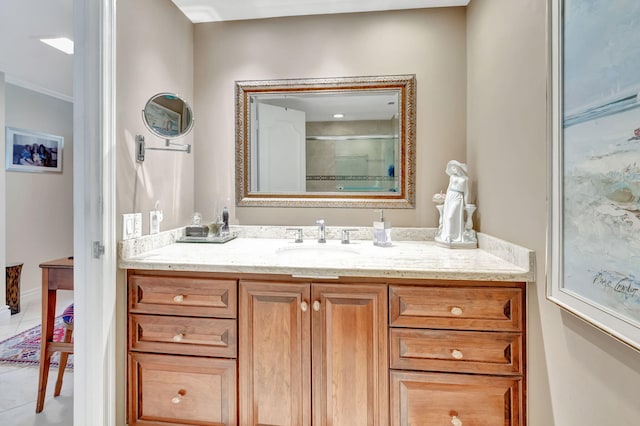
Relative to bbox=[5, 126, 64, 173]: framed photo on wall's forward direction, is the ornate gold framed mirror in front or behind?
in front

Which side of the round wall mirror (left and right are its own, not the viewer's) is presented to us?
front

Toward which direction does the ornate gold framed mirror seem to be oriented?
toward the camera

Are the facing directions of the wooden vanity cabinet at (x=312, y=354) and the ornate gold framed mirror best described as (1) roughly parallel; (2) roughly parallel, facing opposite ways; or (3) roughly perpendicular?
roughly parallel

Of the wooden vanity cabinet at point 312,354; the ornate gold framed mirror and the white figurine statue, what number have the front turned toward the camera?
3

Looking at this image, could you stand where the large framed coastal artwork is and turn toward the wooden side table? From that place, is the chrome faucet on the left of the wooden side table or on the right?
right

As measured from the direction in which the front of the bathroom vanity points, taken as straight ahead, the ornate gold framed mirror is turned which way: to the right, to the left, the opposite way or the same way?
the same way

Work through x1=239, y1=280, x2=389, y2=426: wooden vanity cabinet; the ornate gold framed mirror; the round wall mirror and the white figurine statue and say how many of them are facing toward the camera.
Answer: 4

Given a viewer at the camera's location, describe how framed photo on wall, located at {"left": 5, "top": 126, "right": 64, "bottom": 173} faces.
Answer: facing the viewer and to the right of the viewer

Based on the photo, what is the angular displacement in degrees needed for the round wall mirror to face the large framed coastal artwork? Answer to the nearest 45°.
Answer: approximately 45° to its left

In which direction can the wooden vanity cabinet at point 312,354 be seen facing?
toward the camera
